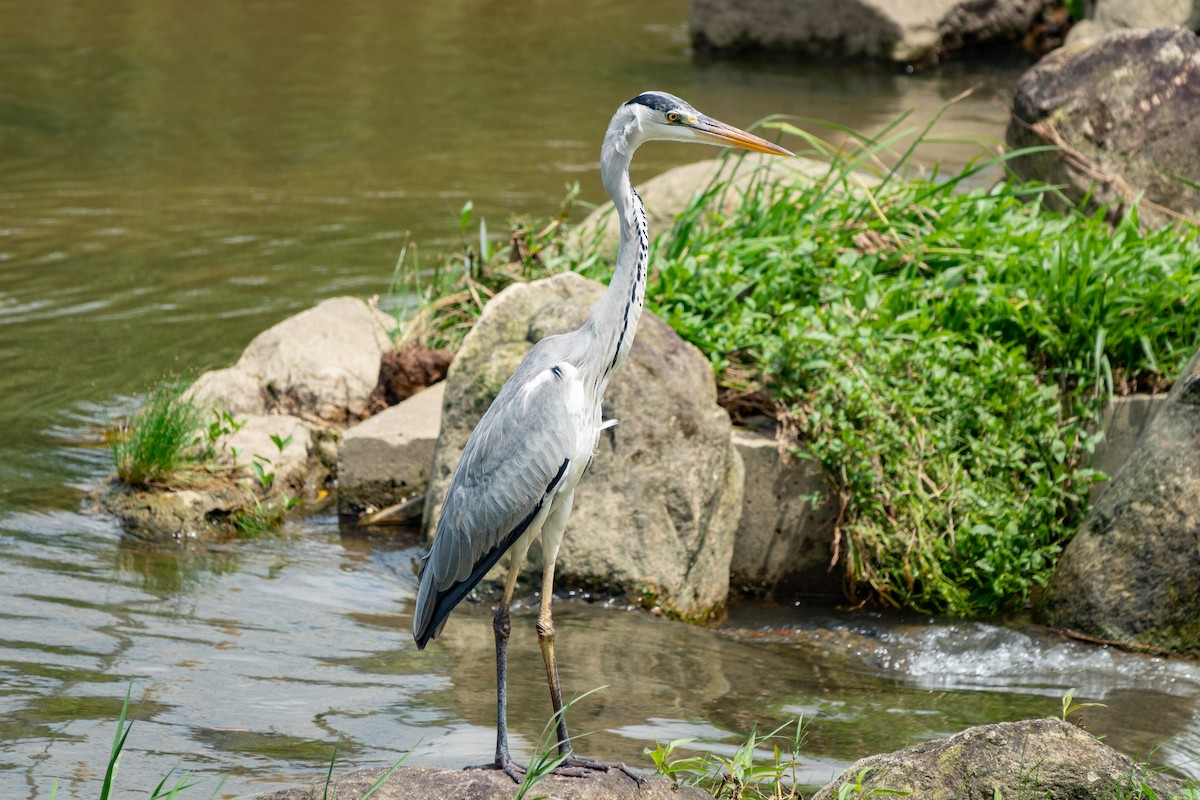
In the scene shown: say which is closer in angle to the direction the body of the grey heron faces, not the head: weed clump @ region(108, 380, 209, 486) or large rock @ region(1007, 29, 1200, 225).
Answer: the large rock

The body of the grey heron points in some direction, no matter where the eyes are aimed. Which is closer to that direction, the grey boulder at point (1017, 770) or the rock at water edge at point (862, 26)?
the grey boulder

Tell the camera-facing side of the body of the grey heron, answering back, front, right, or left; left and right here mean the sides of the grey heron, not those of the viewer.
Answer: right

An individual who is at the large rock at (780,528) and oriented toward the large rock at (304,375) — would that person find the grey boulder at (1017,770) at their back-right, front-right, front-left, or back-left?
back-left

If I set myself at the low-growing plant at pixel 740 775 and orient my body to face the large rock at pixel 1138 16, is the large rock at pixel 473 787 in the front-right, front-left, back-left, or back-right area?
back-left

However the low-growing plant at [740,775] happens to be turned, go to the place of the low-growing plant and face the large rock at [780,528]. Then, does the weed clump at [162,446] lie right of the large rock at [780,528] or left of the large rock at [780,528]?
left

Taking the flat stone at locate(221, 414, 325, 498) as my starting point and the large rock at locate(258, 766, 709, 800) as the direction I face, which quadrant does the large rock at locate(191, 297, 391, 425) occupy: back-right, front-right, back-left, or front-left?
back-left

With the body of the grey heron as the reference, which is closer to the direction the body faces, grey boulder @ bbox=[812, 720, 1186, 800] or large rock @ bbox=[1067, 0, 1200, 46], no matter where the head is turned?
the grey boulder

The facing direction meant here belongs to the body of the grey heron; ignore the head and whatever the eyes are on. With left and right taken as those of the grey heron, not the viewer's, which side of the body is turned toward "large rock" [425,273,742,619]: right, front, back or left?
left
